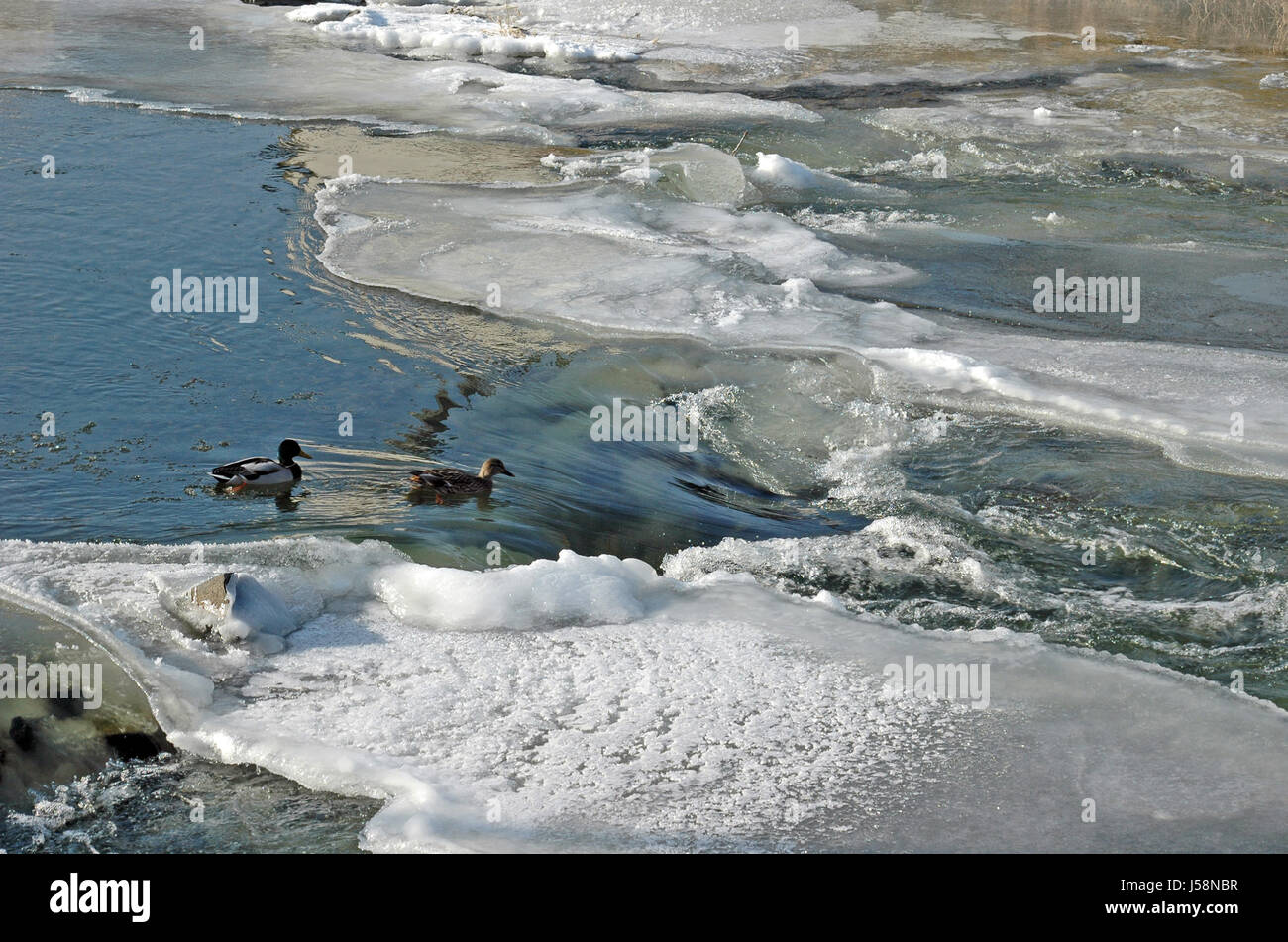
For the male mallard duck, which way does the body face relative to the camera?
to the viewer's right

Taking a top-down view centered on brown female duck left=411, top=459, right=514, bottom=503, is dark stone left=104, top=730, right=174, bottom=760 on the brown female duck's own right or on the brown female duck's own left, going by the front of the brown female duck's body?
on the brown female duck's own right

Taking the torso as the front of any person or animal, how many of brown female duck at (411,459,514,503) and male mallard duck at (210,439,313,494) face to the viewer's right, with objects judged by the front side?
2

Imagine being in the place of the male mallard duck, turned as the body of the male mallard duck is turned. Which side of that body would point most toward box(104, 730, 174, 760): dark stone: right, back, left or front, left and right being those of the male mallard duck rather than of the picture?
right

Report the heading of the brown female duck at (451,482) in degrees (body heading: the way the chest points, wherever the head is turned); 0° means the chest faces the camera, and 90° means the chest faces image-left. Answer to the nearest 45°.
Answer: approximately 270°
